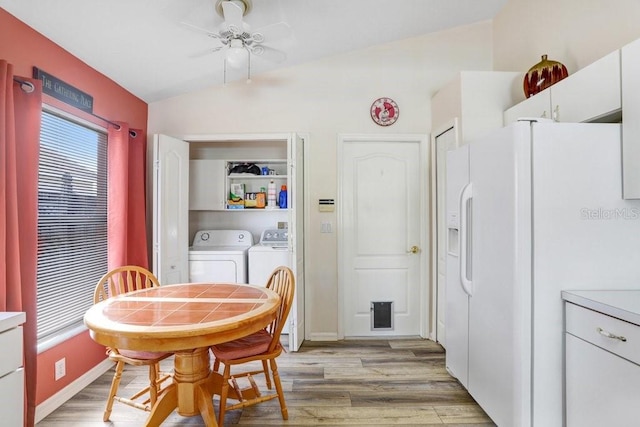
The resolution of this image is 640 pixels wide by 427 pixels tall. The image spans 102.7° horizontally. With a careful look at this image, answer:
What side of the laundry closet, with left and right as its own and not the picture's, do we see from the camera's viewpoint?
front

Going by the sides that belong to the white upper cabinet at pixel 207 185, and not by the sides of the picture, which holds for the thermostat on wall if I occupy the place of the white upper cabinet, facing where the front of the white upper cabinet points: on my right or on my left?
on my left

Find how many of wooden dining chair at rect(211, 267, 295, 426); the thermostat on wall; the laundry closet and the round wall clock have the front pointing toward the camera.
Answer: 3

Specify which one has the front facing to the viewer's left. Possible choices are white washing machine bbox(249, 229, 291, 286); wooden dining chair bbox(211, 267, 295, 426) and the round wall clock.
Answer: the wooden dining chair

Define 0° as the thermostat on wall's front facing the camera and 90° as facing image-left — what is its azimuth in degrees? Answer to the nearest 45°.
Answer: approximately 0°

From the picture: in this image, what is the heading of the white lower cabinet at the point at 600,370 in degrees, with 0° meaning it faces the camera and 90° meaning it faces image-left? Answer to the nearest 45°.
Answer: approximately 45°

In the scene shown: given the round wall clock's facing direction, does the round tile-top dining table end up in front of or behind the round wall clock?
in front

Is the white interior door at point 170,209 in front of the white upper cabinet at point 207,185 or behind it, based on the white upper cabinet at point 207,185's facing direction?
in front

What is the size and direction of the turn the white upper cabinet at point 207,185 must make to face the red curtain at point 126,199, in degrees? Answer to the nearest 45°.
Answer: approximately 45° to its right

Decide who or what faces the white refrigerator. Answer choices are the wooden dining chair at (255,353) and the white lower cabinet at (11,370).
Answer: the white lower cabinet

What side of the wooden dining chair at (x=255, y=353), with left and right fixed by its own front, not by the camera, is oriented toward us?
left

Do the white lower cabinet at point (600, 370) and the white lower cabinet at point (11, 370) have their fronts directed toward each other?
yes

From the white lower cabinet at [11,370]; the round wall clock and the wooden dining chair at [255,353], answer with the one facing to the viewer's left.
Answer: the wooden dining chair

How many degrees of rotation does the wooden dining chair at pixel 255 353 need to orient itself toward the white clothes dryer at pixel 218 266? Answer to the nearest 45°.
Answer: approximately 90° to its right

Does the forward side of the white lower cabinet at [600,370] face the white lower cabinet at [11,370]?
yes

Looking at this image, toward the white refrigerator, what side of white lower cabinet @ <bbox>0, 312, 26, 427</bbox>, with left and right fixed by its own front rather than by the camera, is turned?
front
